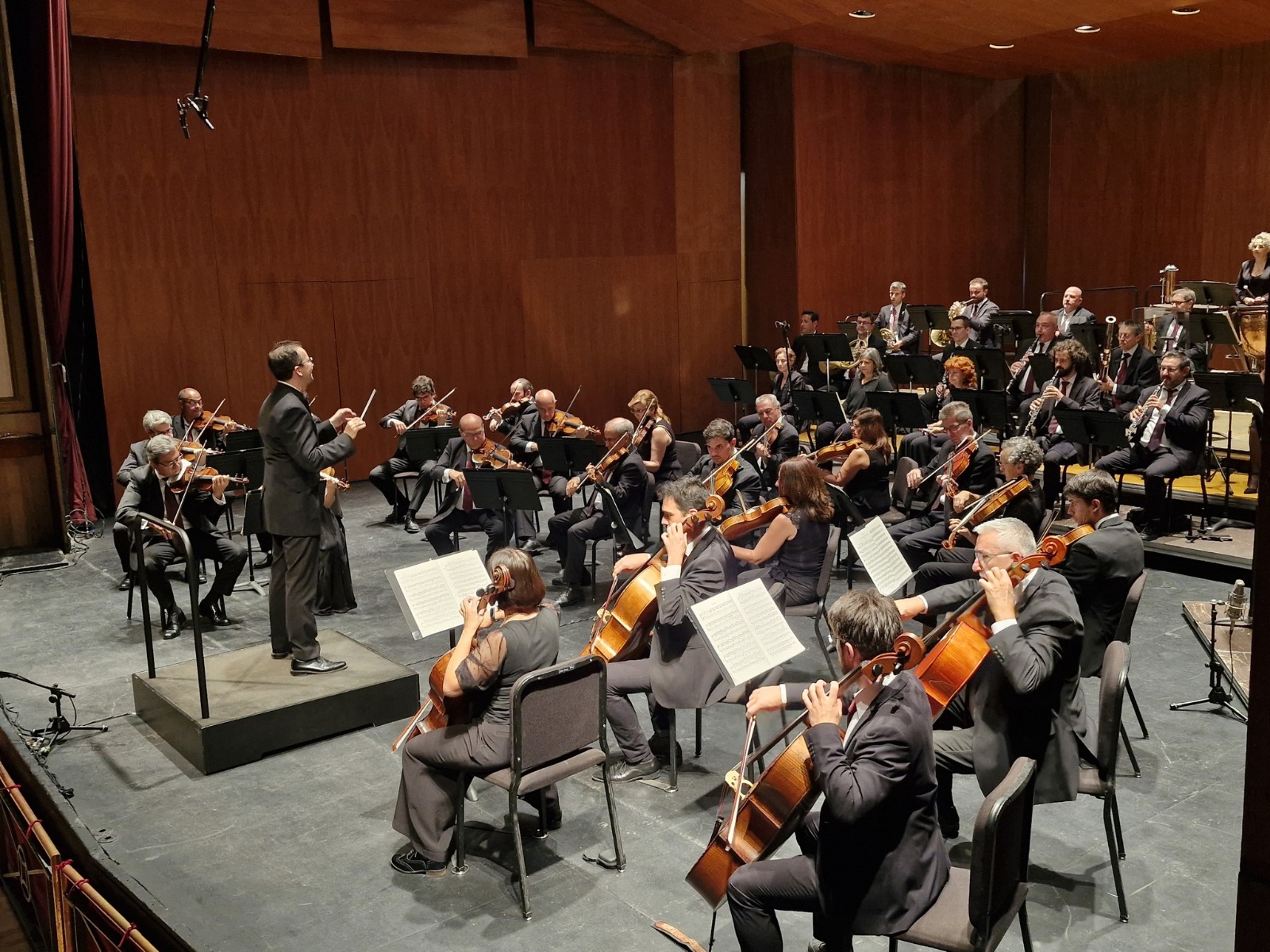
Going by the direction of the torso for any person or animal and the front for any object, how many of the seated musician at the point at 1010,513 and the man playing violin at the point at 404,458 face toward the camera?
1

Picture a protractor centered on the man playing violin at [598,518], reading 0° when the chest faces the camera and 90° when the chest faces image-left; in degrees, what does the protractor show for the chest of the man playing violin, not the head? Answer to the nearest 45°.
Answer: approximately 90°

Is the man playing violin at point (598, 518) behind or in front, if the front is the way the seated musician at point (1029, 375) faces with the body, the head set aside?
in front

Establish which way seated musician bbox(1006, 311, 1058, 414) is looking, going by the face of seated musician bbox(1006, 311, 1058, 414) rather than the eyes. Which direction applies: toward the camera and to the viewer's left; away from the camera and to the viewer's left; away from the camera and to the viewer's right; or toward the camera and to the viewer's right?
toward the camera and to the viewer's left

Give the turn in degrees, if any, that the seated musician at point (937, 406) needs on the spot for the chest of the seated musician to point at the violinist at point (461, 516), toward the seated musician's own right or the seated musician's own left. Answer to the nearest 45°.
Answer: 0° — they already face them

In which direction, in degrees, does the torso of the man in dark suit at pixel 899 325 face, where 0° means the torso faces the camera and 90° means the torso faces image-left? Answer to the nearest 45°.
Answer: approximately 45°

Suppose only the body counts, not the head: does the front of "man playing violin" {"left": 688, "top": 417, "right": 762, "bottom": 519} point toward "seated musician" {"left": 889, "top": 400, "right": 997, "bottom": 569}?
no

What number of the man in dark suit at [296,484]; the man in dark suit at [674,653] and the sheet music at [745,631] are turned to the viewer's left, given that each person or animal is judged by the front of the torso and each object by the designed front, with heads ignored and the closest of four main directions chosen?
1

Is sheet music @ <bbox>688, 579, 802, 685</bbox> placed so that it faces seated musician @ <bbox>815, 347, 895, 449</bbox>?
no

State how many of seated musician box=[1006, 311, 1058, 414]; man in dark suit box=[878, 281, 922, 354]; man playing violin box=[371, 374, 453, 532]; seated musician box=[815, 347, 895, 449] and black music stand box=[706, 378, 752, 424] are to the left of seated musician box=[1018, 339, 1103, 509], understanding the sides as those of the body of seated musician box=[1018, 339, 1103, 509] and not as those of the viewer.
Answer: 0

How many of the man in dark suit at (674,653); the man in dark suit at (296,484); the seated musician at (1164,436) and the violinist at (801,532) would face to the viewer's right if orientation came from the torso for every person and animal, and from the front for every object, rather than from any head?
1

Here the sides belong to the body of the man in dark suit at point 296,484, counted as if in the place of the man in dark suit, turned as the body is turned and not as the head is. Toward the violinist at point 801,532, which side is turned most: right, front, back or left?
front

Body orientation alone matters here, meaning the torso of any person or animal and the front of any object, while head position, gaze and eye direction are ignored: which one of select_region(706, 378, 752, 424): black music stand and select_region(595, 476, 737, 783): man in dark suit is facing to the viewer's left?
the man in dark suit

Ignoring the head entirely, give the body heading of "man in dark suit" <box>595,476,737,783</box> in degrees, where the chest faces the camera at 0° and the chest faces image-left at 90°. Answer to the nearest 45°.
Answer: approximately 90°

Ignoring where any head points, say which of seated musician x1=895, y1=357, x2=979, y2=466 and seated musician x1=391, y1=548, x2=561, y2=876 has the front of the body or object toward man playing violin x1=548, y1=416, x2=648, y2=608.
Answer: seated musician x1=895, y1=357, x2=979, y2=466

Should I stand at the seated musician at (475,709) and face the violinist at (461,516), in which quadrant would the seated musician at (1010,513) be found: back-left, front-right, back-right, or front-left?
front-right

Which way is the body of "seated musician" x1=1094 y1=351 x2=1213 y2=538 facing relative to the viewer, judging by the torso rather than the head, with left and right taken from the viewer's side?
facing the viewer and to the left of the viewer
